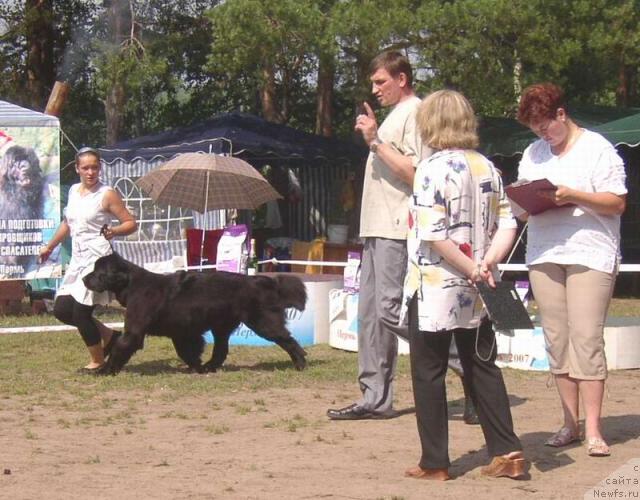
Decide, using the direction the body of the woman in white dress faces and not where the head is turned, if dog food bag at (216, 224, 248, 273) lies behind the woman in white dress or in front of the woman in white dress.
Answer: behind

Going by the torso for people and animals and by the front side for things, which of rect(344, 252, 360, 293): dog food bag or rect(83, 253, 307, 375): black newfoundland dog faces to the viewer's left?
the black newfoundland dog

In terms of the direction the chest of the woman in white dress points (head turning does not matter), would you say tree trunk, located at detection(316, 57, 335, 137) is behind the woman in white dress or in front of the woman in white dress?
behind

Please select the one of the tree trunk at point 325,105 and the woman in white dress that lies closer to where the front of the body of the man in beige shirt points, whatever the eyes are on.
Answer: the woman in white dress

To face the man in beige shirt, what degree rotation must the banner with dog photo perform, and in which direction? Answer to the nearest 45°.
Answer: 0° — it already faces them

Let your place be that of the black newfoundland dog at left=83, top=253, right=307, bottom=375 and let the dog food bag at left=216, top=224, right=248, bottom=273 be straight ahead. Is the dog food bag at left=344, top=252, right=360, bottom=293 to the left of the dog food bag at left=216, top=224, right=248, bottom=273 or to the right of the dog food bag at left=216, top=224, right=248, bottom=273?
right

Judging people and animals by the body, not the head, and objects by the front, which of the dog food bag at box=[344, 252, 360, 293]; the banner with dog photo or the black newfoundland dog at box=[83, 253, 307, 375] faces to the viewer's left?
the black newfoundland dog

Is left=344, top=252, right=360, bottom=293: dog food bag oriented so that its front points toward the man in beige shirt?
yes

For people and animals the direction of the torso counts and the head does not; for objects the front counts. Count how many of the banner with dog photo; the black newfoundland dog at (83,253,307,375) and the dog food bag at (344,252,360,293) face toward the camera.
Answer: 2

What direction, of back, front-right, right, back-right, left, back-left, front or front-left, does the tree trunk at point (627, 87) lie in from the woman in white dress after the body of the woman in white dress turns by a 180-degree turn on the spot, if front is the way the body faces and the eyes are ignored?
front

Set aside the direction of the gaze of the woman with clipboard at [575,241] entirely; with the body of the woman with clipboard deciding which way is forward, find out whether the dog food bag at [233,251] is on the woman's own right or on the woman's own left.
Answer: on the woman's own right

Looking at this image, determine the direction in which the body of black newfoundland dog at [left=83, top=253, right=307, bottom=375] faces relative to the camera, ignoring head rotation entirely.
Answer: to the viewer's left

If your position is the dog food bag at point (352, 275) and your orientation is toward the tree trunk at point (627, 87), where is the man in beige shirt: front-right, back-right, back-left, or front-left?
back-right

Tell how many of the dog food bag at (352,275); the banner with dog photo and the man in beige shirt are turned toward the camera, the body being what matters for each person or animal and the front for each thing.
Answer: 2
